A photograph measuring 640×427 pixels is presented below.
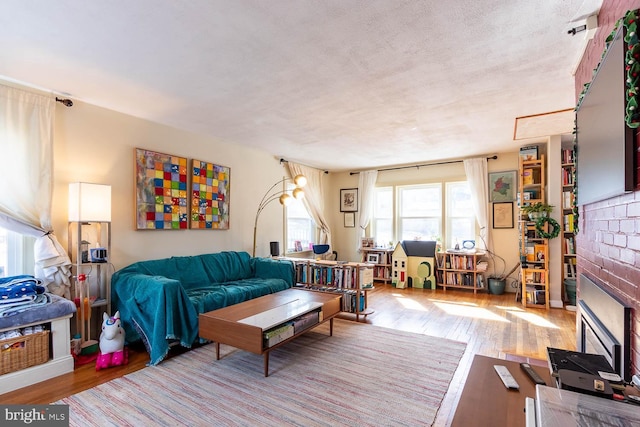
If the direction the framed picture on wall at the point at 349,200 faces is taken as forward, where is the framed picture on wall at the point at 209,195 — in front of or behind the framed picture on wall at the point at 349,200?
in front

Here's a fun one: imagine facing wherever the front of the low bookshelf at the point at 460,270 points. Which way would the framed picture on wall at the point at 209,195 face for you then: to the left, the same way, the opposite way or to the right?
to the left

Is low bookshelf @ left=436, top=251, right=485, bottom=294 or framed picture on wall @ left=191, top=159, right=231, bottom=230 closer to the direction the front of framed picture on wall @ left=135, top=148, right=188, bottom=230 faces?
the low bookshelf

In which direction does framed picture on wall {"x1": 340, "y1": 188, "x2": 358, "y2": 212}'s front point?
toward the camera

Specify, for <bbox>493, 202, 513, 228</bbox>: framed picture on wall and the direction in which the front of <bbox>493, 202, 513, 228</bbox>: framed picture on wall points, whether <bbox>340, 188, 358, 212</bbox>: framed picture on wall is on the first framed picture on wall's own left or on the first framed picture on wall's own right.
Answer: on the first framed picture on wall's own right

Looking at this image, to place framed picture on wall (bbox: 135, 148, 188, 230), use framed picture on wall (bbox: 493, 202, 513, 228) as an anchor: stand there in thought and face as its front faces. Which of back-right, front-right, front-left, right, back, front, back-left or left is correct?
front-right

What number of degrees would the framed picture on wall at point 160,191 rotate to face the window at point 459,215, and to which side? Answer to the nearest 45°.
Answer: approximately 45° to its left

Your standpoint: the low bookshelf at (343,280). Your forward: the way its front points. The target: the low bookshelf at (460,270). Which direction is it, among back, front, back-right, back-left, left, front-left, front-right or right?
back

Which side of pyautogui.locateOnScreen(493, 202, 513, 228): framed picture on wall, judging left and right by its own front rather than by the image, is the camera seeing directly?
front

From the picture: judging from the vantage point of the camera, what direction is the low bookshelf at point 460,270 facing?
facing the viewer

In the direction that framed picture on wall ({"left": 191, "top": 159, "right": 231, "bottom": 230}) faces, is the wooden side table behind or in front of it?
in front
